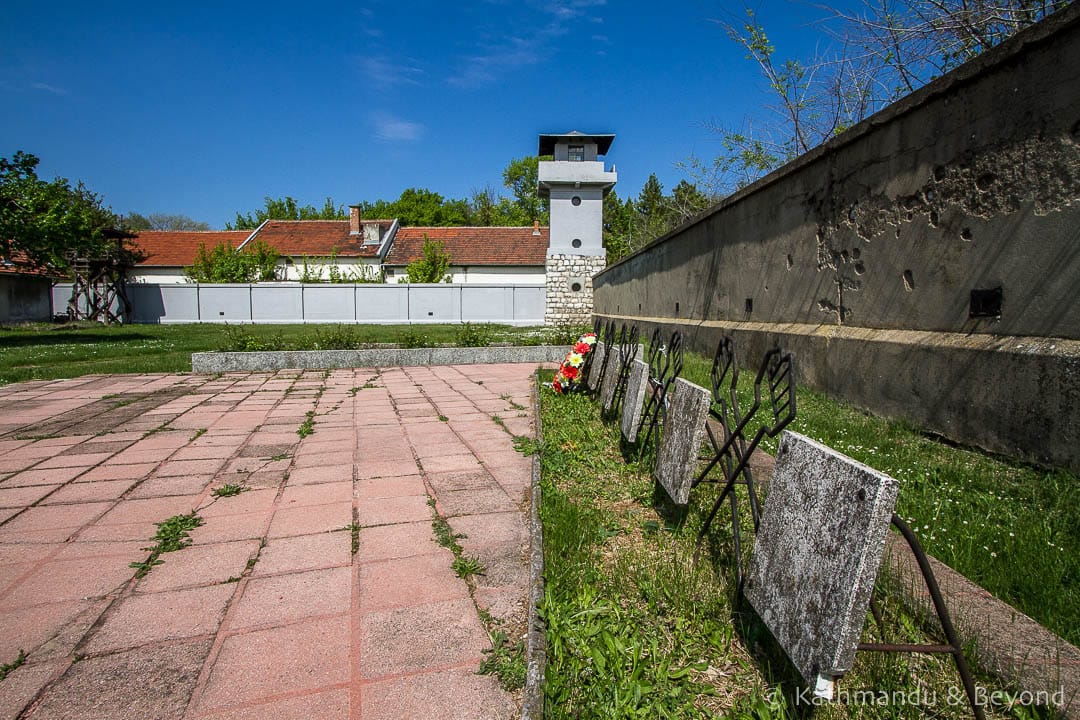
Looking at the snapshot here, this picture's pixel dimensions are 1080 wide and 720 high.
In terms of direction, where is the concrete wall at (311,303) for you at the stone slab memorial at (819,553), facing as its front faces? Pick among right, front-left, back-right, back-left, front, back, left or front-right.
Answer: right

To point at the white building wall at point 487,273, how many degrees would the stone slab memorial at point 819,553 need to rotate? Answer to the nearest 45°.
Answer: approximately 90° to its right

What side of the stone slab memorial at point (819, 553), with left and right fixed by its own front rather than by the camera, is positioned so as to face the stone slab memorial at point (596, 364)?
right

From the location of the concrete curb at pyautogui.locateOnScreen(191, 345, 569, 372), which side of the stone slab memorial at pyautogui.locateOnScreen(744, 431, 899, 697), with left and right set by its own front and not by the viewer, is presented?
right

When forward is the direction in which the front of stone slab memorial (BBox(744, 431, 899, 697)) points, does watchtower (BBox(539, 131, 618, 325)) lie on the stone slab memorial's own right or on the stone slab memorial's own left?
on the stone slab memorial's own right

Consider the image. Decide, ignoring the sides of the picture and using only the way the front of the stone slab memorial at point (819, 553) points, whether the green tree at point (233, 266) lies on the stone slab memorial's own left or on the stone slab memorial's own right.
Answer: on the stone slab memorial's own right

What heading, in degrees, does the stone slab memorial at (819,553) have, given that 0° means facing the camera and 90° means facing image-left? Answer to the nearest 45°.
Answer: approximately 45°
